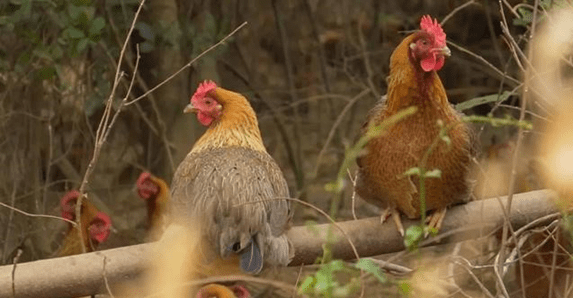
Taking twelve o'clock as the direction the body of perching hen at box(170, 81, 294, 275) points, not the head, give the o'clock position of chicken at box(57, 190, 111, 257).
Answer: The chicken is roughly at 11 o'clock from the perching hen.

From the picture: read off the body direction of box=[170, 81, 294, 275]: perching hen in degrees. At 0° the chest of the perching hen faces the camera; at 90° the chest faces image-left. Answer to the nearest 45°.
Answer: approximately 180°

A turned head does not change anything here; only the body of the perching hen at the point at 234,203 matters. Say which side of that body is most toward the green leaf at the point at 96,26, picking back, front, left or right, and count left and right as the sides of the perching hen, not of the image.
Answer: front

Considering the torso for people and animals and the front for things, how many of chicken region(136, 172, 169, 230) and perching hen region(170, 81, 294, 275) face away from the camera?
1

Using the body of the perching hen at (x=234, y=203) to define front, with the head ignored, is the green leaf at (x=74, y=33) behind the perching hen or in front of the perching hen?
in front
